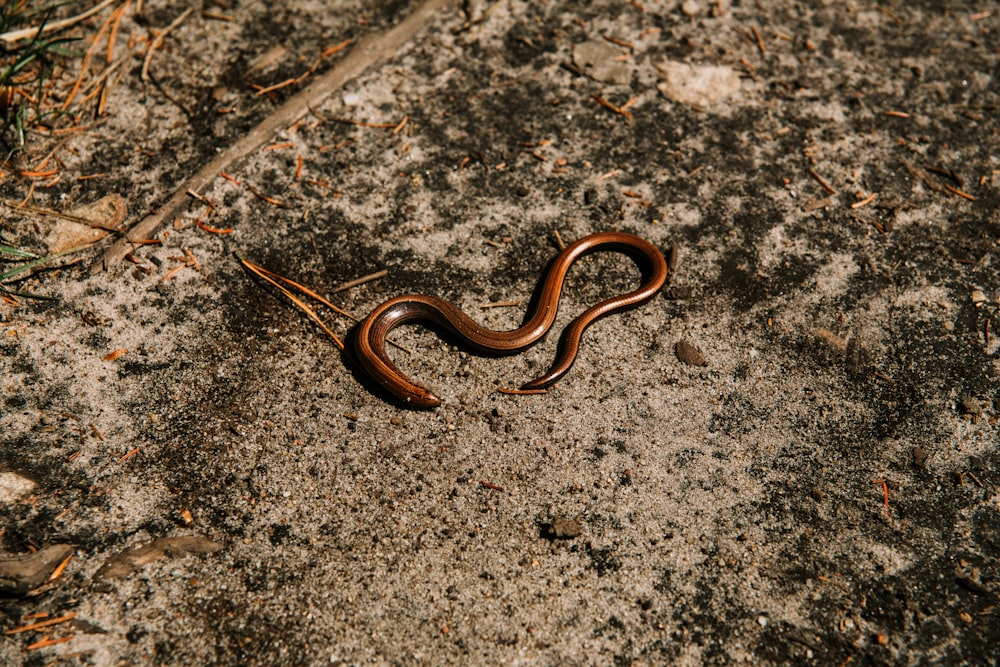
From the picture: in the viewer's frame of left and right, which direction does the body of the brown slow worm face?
facing the viewer and to the right of the viewer

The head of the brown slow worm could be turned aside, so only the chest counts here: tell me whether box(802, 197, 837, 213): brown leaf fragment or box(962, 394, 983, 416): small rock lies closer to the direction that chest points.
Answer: the small rock

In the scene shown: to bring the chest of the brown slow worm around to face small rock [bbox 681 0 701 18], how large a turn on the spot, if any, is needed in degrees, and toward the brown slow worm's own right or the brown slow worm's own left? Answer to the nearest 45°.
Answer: approximately 90° to the brown slow worm's own left
